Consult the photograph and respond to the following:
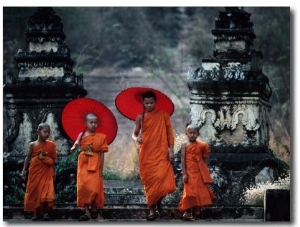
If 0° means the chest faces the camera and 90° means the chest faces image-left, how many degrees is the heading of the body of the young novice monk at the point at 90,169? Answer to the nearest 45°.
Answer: approximately 0°

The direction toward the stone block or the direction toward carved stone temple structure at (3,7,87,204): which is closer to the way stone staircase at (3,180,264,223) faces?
the stone block

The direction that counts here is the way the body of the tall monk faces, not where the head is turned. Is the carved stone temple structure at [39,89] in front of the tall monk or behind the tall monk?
behind

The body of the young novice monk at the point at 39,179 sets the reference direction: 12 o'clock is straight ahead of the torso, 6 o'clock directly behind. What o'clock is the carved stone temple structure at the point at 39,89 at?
The carved stone temple structure is roughly at 6 o'clock from the young novice monk.

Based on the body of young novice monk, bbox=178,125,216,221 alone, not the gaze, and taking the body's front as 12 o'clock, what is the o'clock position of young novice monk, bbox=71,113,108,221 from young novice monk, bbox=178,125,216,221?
young novice monk, bbox=71,113,108,221 is roughly at 3 o'clock from young novice monk, bbox=178,125,216,221.

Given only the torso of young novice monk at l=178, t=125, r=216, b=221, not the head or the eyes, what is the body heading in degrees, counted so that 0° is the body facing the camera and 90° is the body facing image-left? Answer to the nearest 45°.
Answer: approximately 0°

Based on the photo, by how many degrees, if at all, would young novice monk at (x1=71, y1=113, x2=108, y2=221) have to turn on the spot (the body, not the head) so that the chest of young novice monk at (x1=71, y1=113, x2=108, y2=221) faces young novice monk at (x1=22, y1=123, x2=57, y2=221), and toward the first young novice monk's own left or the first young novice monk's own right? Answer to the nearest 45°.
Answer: approximately 90° to the first young novice monk's own right
